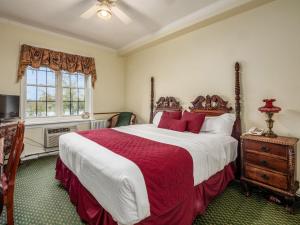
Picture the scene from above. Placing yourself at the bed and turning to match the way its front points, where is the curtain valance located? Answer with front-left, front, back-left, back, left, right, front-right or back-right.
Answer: right

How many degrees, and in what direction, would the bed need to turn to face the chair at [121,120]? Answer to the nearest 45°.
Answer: approximately 135° to its right

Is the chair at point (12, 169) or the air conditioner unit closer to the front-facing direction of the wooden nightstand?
the chair

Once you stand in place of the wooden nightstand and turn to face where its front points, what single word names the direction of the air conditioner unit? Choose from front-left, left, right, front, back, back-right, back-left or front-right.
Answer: front-right

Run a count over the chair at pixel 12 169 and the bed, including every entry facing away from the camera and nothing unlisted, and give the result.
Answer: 0

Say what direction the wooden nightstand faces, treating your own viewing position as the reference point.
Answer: facing the viewer and to the left of the viewer

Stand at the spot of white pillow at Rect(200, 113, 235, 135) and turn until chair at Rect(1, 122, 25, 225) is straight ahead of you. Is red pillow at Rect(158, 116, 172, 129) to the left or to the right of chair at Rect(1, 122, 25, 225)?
right

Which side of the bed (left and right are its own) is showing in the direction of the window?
right

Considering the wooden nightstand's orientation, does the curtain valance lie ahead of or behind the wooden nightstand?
ahead

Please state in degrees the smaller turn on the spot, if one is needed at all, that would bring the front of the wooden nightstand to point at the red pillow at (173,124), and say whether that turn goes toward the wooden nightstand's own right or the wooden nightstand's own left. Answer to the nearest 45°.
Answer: approximately 45° to the wooden nightstand's own right
